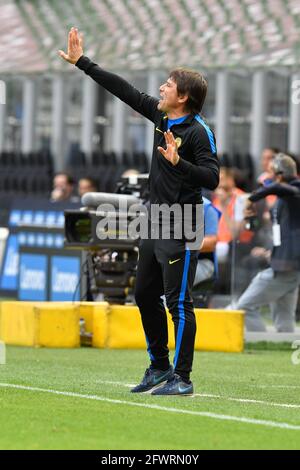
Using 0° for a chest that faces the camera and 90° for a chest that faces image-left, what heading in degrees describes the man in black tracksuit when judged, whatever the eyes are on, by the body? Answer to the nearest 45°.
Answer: approximately 45°

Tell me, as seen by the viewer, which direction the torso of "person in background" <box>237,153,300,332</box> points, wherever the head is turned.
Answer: to the viewer's left

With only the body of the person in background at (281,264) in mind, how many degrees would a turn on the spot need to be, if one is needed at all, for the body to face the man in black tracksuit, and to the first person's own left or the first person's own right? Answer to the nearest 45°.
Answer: approximately 90° to the first person's own left

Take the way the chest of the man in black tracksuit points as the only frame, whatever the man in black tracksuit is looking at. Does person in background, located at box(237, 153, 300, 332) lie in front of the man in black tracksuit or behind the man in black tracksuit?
behind

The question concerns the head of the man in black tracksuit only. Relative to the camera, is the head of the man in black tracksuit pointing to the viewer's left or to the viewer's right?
to the viewer's left

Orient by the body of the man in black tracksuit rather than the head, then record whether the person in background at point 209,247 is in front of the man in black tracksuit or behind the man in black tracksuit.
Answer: behind
